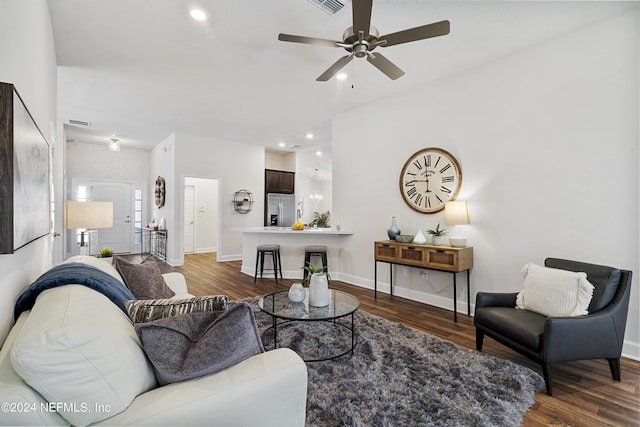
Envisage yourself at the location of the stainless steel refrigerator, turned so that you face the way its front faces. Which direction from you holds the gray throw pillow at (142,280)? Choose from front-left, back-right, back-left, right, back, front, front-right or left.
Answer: front

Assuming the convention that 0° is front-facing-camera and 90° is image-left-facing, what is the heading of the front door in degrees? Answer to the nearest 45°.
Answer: approximately 0°

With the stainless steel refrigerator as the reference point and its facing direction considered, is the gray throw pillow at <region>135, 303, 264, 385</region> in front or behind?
in front

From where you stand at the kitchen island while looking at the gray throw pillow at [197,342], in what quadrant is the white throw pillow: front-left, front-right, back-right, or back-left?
front-left

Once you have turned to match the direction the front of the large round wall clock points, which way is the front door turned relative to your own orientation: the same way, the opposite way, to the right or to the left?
to the left

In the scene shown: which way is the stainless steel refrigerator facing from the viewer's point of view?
toward the camera

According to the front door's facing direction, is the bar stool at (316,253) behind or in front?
in front

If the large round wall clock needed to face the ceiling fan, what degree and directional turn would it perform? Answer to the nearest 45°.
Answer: approximately 45° to its left

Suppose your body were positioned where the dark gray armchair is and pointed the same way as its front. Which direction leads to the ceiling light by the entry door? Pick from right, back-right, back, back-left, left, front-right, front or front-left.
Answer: front-right

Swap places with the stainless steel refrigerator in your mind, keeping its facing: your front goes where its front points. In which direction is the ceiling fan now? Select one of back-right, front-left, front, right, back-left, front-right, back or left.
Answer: front

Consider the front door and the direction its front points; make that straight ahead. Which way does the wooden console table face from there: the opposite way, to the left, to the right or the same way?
to the right

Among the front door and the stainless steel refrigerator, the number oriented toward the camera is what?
2

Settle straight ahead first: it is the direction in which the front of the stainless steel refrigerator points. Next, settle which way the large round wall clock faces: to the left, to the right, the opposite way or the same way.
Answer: to the right

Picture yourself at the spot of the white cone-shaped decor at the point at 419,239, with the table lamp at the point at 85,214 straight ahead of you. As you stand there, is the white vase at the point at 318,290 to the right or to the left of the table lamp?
left

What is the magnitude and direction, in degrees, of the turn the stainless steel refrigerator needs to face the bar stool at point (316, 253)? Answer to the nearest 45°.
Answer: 0° — it already faces it

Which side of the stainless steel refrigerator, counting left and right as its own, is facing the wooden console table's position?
front

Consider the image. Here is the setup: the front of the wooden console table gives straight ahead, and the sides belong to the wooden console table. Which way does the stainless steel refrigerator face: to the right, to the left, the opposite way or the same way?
to the left

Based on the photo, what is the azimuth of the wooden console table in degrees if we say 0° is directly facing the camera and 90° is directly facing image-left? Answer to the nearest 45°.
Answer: approximately 45°

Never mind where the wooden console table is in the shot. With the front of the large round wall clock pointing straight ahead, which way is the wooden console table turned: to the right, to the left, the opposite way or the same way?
the same way

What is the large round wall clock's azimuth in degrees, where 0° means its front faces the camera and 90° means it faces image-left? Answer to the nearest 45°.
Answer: approximately 45°
